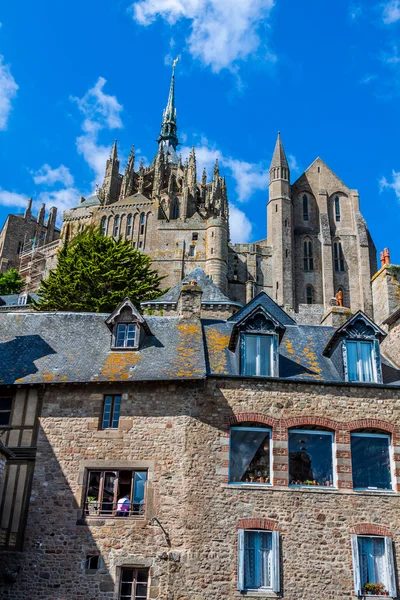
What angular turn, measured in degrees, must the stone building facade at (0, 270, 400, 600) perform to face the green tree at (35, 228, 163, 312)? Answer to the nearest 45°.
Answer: approximately 180°

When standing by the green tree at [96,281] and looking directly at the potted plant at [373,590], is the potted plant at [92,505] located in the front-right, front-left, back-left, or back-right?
front-right

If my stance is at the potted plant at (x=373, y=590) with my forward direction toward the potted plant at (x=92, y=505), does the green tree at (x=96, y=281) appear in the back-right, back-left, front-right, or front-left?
front-right

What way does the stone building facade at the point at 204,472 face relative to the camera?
toward the camera
